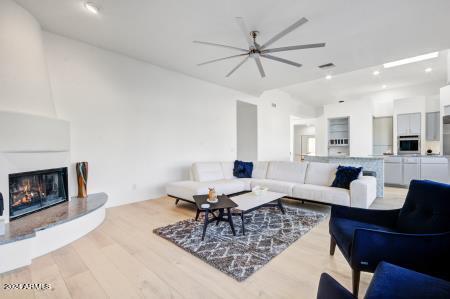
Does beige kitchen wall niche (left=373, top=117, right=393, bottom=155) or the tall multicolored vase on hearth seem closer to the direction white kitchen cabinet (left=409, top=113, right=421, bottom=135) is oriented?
the tall multicolored vase on hearth

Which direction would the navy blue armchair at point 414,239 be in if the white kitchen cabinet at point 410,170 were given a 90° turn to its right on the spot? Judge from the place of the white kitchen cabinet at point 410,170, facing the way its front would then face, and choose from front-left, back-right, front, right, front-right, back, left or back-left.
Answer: left

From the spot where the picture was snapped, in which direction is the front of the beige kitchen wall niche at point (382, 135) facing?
facing the viewer

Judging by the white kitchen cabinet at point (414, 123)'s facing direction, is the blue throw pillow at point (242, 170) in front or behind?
in front

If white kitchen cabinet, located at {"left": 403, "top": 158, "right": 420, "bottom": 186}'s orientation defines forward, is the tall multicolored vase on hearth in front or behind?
in front

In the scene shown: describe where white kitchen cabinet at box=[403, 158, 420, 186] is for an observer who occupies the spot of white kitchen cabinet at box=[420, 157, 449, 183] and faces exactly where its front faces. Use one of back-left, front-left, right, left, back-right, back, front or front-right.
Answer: right

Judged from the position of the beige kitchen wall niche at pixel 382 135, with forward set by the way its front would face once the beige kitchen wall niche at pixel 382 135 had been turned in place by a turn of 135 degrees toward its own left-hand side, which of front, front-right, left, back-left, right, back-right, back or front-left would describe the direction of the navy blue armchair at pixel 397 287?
back-right

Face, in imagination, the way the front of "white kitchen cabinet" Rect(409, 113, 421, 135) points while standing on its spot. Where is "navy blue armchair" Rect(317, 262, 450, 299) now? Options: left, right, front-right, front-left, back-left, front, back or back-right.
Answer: front

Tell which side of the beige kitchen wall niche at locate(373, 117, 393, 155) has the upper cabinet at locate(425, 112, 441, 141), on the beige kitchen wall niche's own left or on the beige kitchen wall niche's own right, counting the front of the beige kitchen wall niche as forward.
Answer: on the beige kitchen wall niche's own left

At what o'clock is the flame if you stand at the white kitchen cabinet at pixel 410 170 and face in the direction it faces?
The flame is roughly at 1 o'clock from the white kitchen cabinet.

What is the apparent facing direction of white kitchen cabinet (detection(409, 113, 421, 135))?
toward the camera

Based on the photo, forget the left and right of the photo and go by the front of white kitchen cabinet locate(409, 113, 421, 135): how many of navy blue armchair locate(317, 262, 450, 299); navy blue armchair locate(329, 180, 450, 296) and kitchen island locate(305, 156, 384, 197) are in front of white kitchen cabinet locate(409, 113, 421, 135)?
3

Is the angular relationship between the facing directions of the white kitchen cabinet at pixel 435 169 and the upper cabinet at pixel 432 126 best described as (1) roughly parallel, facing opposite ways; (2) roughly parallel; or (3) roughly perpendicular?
roughly parallel

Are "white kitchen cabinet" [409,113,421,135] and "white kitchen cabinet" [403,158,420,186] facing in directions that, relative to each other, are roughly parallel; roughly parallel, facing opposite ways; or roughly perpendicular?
roughly parallel

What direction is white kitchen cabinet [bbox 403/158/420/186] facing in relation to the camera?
toward the camera

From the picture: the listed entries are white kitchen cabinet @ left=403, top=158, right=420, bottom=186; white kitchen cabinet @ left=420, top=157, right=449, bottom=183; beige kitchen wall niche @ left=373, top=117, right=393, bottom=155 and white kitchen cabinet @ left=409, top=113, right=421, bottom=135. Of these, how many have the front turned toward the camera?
4
